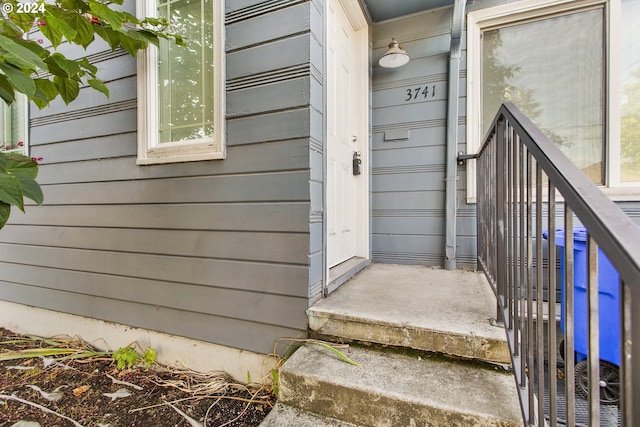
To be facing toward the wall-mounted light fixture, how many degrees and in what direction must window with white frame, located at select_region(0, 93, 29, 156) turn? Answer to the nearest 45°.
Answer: approximately 90° to its left

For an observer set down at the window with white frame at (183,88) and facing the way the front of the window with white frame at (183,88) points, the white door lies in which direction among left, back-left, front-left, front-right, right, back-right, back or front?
back-left

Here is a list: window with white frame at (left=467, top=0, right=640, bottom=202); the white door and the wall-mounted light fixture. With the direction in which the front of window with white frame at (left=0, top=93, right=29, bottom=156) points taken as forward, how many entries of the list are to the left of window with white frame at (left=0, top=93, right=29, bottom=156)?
3

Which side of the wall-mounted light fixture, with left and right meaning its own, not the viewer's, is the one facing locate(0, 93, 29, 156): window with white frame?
right

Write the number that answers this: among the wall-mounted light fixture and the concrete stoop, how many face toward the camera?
2

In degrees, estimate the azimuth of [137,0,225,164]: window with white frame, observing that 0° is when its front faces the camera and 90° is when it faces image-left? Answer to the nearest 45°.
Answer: approximately 45°

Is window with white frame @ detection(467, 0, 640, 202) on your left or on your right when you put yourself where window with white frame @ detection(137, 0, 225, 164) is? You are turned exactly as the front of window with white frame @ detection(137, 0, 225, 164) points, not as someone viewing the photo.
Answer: on your left

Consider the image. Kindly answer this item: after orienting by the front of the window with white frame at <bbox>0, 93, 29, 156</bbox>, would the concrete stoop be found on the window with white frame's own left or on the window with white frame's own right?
on the window with white frame's own left
